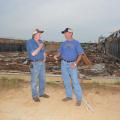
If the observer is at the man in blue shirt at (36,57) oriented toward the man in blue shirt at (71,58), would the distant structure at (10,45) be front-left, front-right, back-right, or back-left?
back-left

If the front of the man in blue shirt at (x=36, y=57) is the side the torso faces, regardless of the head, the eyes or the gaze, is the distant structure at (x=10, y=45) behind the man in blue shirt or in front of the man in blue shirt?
behind

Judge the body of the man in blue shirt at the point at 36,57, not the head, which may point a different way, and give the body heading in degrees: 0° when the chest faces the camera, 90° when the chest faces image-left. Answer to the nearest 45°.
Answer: approximately 315°

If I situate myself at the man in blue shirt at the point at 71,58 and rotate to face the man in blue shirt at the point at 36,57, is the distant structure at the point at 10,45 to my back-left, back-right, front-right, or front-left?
front-right

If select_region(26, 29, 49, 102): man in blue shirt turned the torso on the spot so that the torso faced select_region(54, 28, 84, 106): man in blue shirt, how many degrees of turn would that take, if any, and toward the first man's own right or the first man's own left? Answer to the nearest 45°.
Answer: approximately 45° to the first man's own left

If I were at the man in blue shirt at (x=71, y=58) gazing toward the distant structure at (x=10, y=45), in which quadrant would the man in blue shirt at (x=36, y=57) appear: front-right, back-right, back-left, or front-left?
front-left
